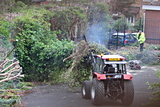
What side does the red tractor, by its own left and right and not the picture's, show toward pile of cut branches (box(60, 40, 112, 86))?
front

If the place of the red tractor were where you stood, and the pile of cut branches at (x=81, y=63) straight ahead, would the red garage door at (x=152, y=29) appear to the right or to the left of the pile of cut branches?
right

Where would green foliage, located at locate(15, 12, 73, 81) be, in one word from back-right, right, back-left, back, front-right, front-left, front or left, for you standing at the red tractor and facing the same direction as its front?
front

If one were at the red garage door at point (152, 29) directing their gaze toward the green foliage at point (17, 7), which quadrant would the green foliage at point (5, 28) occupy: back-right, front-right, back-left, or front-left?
front-left

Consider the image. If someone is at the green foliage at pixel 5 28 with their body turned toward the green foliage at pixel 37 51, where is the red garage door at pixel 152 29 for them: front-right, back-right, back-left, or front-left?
front-left

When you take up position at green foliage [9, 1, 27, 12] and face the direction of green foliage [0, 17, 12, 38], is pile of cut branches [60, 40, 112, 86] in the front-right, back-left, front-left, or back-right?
front-left

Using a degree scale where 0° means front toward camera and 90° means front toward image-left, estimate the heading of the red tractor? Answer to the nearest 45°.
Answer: approximately 135°

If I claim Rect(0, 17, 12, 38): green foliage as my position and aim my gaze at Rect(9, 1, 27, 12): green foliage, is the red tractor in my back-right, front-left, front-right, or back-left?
back-right
